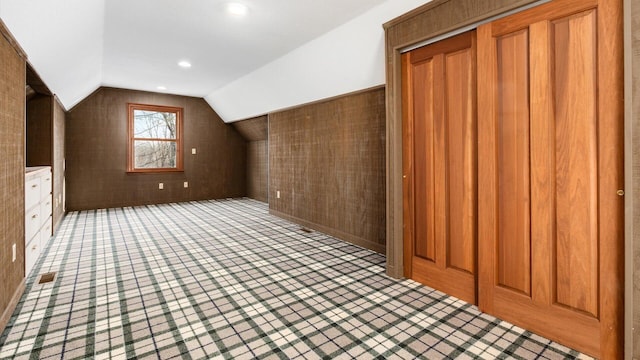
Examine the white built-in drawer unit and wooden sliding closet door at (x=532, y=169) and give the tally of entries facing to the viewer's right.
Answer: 1

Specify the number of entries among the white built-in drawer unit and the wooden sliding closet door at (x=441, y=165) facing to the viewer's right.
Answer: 1

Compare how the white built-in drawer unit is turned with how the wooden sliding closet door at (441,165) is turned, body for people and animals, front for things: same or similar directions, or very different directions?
very different directions

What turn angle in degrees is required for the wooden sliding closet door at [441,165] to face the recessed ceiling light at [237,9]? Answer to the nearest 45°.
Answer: approximately 45° to its right

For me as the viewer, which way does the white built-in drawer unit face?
facing to the right of the viewer

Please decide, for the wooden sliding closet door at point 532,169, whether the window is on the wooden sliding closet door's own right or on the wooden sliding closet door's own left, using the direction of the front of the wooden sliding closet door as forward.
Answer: on the wooden sliding closet door's own right

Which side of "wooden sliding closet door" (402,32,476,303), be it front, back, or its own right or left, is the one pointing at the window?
right

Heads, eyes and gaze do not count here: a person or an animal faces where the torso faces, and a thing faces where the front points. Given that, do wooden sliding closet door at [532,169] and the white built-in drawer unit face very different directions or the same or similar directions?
very different directions

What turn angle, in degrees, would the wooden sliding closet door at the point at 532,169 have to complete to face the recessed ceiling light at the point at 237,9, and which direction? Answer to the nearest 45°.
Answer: approximately 45° to its right
